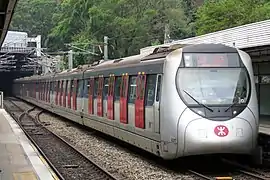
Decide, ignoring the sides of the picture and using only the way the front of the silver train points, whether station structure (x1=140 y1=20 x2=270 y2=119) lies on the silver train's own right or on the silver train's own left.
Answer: on the silver train's own left

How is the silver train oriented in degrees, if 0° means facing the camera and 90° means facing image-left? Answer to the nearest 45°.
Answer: approximately 315°

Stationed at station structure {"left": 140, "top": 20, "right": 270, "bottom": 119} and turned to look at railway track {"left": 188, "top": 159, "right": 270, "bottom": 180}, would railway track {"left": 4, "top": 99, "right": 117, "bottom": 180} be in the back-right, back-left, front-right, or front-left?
front-right

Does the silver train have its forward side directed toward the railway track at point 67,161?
no
